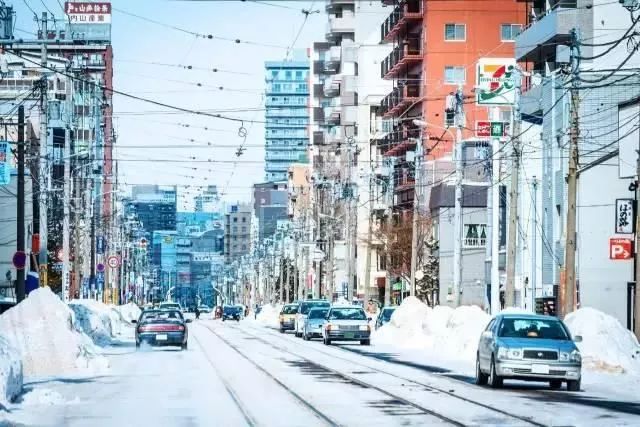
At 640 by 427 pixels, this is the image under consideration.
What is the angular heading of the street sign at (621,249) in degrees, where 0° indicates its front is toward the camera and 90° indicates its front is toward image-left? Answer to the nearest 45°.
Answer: approximately 0°

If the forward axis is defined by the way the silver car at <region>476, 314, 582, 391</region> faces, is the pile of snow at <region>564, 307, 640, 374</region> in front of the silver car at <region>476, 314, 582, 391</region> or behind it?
behind

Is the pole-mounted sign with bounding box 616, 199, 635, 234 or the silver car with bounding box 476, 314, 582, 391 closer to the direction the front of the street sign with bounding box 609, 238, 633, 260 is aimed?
the silver car

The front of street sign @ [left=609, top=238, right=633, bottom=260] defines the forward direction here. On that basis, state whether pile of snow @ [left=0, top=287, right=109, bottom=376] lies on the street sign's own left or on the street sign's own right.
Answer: on the street sign's own right

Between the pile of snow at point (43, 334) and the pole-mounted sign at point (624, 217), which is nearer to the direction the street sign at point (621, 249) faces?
the pile of snow

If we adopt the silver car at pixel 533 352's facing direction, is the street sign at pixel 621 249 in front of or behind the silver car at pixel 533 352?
behind

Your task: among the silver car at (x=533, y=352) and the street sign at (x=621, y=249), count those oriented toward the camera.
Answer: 2
